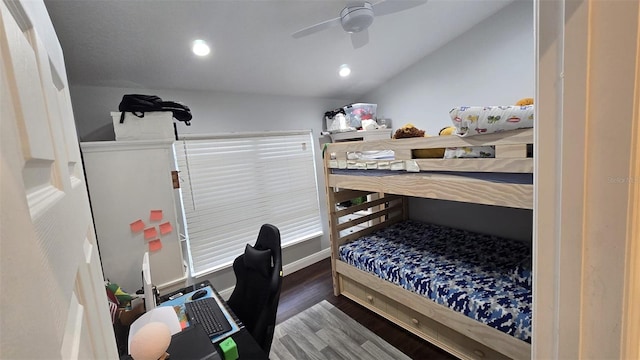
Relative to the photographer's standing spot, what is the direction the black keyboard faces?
facing to the right of the viewer

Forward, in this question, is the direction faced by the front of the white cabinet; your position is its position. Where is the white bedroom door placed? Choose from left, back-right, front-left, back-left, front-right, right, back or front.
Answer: right

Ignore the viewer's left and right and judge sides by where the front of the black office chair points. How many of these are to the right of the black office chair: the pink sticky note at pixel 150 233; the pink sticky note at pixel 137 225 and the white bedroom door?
2
